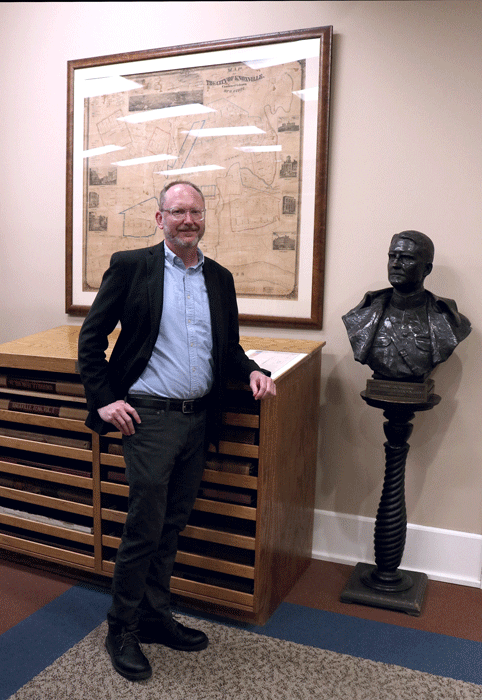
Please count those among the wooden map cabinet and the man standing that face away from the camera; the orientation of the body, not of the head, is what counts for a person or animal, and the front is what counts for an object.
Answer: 0

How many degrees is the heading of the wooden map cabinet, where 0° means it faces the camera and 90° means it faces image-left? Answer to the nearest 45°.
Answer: approximately 45°

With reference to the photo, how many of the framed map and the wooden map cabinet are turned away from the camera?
0

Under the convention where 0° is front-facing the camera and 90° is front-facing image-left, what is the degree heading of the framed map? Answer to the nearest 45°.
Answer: approximately 45°

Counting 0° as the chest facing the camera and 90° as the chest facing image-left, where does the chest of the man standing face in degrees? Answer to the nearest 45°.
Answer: approximately 315°

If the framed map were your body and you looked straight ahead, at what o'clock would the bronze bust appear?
The bronze bust is roughly at 9 o'clock from the framed map.

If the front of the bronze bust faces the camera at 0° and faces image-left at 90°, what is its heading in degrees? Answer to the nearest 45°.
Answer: approximately 45°
